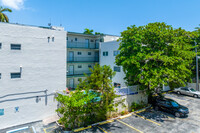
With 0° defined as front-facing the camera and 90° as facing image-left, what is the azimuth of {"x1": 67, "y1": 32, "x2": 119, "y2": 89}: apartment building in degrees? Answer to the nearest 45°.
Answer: approximately 315°

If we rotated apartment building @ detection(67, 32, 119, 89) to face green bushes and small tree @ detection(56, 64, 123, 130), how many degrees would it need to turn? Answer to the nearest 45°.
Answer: approximately 45° to its right
